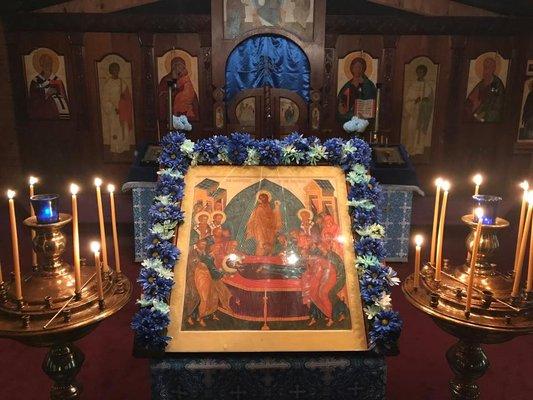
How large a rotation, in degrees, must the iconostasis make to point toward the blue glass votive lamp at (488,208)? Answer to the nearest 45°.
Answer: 0° — it already faces it

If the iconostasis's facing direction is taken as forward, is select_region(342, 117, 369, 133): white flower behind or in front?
in front

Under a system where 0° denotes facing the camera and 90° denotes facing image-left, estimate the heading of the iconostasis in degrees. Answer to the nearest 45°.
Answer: approximately 0°

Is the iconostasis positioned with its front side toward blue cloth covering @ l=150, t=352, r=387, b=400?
yes

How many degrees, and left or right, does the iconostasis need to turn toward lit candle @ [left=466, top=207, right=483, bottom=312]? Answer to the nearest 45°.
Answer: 0° — it already faces it
